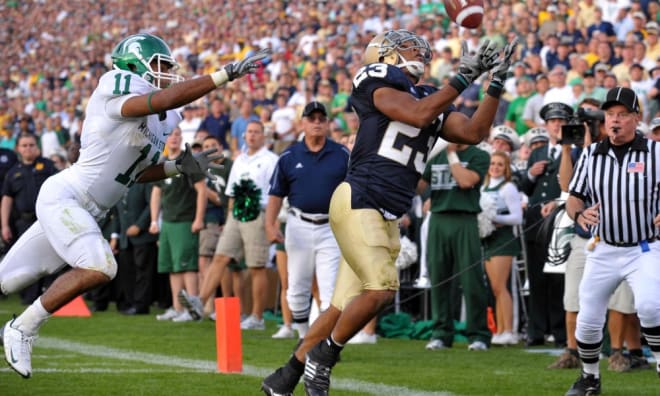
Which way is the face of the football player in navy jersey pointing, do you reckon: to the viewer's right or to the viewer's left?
to the viewer's right

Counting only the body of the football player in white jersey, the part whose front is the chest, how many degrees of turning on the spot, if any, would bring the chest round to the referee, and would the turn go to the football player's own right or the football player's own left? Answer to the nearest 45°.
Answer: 0° — they already face them

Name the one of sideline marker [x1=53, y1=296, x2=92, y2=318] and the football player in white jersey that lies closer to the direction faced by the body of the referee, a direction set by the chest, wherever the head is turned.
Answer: the football player in white jersey

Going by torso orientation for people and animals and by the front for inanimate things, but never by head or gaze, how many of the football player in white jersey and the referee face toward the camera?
1

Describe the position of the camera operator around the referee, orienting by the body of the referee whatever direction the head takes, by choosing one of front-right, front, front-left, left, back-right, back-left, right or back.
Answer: back

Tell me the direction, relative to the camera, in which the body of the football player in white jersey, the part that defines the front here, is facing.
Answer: to the viewer's right
